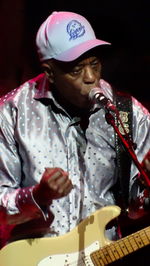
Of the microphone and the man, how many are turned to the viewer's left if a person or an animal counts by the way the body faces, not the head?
1

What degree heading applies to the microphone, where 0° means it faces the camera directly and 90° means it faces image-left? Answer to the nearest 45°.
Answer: approximately 90°

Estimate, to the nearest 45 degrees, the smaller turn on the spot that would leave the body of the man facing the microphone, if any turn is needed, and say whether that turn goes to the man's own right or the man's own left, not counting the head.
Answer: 0° — they already face it

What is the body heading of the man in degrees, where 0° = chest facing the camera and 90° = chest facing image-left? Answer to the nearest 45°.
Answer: approximately 315°

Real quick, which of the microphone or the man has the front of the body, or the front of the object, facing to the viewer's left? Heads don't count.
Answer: the microphone

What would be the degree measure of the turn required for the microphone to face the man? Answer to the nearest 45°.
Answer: approximately 45° to its right

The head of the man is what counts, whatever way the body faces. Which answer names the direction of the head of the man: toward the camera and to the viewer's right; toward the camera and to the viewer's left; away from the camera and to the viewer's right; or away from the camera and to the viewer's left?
toward the camera and to the viewer's right
